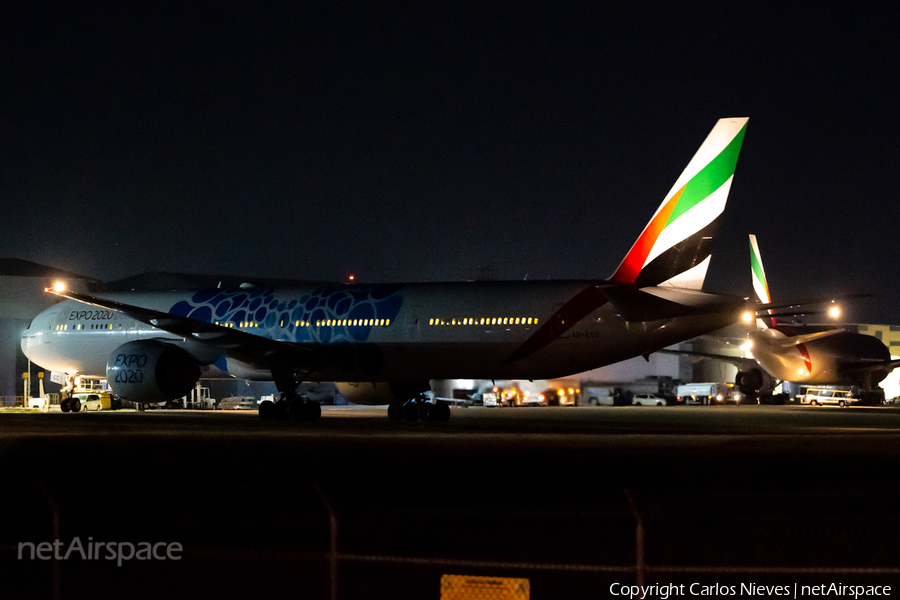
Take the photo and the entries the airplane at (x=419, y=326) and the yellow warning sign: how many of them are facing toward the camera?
1

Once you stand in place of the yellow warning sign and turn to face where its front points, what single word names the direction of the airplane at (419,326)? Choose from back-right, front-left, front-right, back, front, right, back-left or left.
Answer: back

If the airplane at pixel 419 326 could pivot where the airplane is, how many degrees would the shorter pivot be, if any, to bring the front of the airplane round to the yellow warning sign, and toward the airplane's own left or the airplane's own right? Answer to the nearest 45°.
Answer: approximately 135° to the airplane's own left

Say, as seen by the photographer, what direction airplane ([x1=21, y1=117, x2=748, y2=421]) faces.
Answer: facing away from the viewer and to the left of the viewer

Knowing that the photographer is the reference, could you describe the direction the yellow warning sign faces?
facing the viewer
